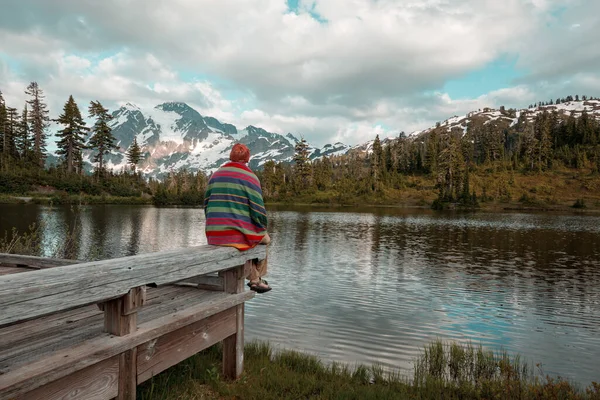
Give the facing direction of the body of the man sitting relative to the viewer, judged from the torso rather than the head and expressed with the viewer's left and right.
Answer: facing away from the viewer and to the right of the viewer

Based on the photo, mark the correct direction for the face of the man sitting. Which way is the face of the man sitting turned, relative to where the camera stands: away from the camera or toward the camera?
away from the camera
